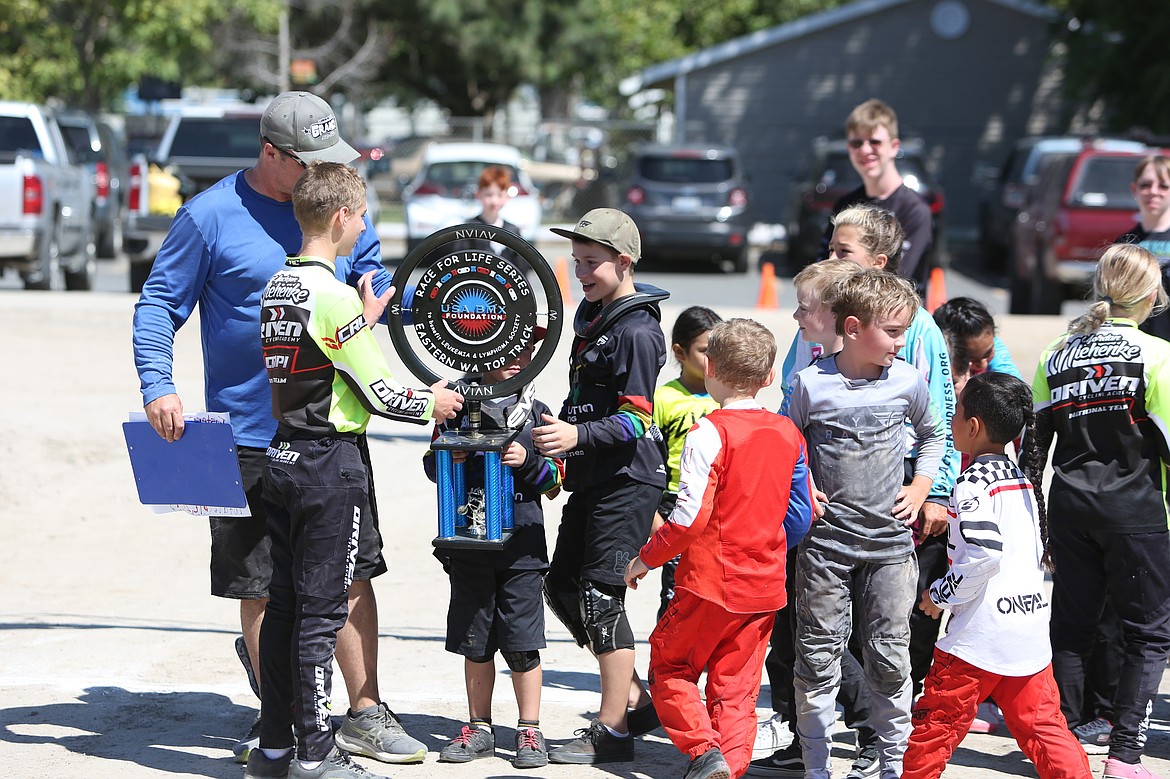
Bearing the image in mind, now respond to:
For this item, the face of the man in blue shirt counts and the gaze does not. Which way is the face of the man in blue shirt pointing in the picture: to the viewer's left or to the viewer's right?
to the viewer's right

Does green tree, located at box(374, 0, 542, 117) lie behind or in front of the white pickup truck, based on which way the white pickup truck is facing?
in front

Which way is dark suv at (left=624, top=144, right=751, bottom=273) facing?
away from the camera

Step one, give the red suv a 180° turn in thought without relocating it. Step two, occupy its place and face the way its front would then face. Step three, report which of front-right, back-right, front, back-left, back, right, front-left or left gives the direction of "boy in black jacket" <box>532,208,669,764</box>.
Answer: front-right

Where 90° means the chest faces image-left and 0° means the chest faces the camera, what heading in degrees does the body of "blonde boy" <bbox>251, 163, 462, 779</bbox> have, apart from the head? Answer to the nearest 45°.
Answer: approximately 225°

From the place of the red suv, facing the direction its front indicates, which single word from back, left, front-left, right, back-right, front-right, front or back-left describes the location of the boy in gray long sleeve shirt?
back-left

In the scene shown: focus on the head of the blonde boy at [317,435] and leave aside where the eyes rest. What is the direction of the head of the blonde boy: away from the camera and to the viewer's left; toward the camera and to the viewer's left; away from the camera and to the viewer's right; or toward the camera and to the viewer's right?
away from the camera and to the viewer's right

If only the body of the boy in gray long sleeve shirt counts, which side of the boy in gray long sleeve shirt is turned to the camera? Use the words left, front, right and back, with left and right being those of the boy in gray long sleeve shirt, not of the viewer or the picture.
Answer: front

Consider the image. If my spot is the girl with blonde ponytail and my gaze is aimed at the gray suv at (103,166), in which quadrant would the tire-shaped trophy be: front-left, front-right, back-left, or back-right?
front-left

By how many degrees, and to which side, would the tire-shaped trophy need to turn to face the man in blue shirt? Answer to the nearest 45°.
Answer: approximately 90° to its right

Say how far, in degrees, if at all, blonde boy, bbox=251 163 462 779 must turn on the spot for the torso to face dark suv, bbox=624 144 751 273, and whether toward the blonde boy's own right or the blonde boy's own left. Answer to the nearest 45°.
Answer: approximately 45° to the blonde boy's own left

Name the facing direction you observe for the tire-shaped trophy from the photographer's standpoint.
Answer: facing the viewer

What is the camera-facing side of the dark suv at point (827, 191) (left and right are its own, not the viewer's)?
back

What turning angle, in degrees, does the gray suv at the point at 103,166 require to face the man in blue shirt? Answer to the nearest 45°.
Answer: approximately 135° to its right
